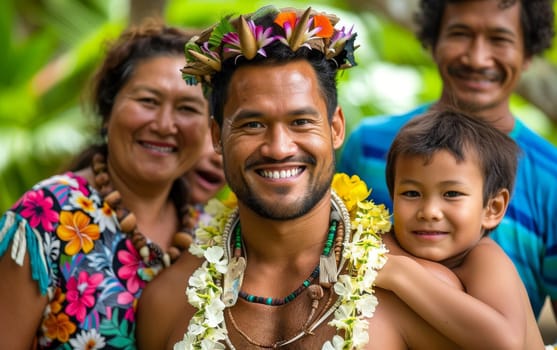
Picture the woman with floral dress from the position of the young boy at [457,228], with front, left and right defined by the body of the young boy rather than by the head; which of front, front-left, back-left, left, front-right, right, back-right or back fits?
front-right

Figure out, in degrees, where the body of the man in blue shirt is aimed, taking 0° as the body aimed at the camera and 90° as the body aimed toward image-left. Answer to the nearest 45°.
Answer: approximately 0°

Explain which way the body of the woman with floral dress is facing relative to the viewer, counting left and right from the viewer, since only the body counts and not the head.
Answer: facing the viewer and to the right of the viewer

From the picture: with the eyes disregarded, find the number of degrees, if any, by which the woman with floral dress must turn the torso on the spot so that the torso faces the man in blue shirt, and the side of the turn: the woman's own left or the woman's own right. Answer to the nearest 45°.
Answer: approximately 45° to the woman's own left

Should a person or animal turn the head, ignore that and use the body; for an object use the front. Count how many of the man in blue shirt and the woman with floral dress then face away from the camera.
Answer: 0

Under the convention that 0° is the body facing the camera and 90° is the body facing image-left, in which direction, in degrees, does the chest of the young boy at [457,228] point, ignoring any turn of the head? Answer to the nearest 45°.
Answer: approximately 45°
